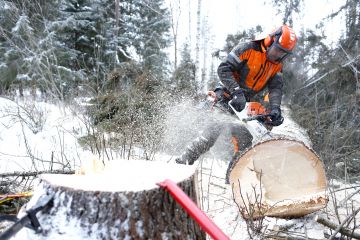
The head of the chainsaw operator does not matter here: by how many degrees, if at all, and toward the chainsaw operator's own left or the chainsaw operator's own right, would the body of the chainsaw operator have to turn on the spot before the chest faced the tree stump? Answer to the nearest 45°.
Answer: approximately 45° to the chainsaw operator's own right
